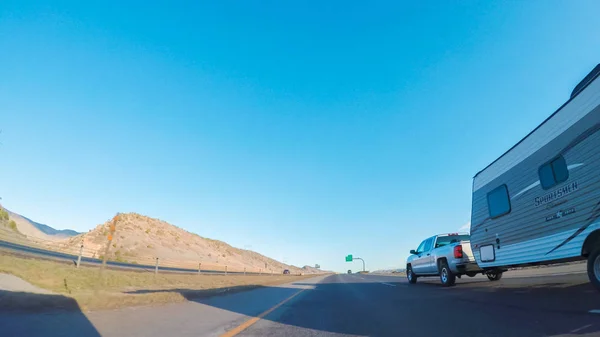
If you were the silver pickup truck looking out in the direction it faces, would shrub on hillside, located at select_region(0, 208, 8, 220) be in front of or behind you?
in front

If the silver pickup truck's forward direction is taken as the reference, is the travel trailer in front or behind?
behind

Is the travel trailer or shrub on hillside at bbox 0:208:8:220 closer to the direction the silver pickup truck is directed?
the shrub on hillside

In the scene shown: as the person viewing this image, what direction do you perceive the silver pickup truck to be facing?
facing away from the viewer and to the left of the viewer
